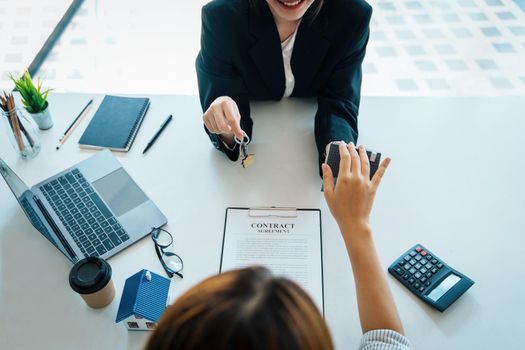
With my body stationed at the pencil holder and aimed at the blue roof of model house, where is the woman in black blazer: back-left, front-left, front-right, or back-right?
front-left

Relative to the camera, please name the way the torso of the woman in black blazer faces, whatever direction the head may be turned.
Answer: toward the camera

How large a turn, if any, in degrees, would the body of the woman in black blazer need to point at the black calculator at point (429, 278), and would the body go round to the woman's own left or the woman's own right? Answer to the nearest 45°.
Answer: approximately 45° to the woman's own left

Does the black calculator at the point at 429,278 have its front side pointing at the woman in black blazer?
yes

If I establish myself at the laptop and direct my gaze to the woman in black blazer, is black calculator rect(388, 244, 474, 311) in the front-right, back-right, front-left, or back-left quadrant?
front-right

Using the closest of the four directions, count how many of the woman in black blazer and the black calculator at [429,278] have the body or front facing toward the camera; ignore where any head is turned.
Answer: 1

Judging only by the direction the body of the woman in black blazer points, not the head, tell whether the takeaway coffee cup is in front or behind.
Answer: in front

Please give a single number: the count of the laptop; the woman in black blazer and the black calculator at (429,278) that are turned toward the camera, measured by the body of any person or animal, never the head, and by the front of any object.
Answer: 1
